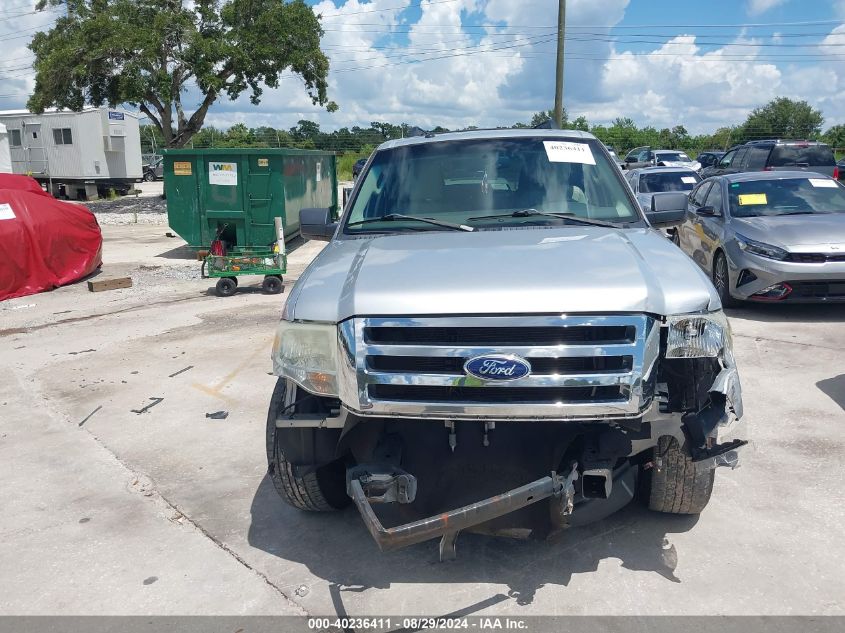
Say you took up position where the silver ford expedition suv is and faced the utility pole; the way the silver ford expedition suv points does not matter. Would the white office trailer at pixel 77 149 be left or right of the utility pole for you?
left

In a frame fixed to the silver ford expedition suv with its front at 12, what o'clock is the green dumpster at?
The green dumpster is roughly at 5 o'clock from the silver ford expedition suv.

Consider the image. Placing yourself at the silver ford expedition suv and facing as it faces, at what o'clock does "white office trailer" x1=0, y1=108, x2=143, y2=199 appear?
The white office trailer is roughly at 5 o'clock from the silver ford expedition suv.

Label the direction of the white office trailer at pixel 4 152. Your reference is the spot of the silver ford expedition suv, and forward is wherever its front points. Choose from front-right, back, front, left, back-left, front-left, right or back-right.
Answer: back-right

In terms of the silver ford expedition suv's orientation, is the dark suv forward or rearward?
rearward

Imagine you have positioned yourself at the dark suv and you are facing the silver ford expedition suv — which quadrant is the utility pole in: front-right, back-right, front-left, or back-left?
back-right

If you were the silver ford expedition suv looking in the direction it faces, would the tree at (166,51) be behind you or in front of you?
behind

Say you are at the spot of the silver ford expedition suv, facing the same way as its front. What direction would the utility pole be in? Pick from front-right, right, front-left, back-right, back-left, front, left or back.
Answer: back

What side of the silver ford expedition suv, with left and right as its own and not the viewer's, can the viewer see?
front

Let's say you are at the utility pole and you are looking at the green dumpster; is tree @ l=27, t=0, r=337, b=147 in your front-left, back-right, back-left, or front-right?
front-right

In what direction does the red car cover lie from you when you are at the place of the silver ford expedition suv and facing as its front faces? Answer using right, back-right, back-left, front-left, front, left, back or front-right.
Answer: back-right
